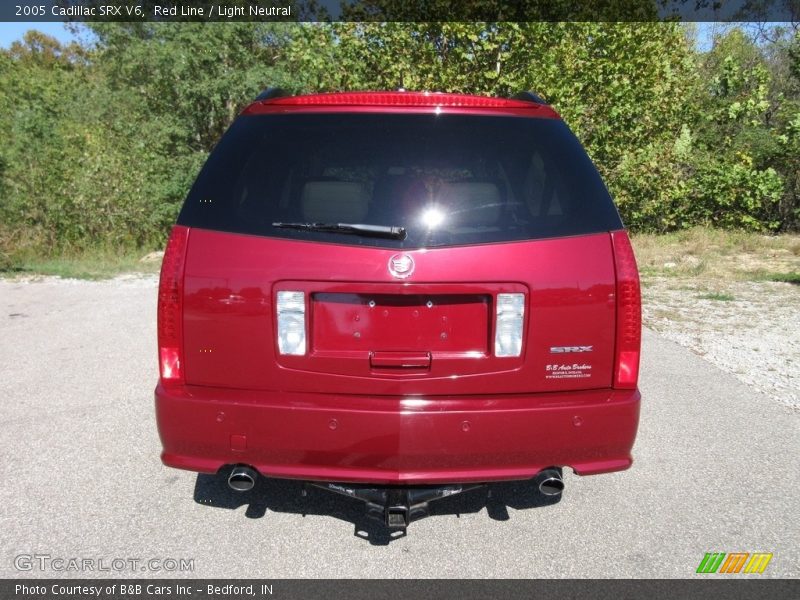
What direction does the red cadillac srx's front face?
away from the camera
